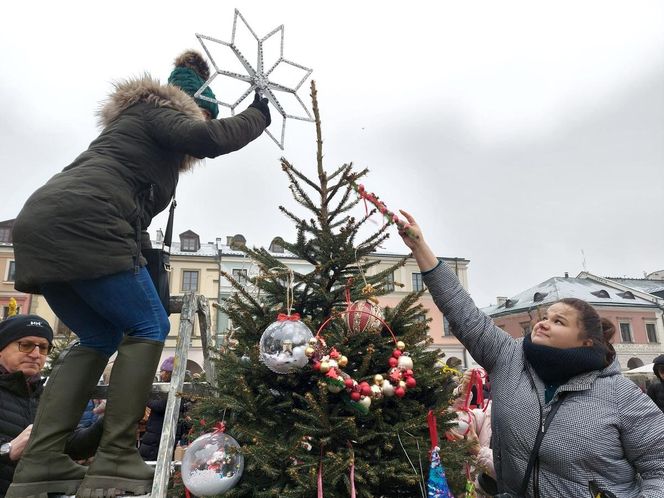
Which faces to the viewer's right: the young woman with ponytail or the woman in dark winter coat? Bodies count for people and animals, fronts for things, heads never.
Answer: the woman in dark winter coat

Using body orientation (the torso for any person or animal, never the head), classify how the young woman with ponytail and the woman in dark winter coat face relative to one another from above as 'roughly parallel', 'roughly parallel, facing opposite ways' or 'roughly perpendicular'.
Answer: roughly parallel, facing opposite ways

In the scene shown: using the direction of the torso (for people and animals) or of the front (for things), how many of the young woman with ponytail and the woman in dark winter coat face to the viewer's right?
1

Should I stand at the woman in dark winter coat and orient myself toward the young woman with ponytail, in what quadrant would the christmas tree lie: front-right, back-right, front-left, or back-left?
front-left

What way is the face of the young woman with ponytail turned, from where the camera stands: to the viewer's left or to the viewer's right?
to the viewer's left

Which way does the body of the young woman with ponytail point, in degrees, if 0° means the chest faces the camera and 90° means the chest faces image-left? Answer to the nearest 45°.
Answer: approximately 45°

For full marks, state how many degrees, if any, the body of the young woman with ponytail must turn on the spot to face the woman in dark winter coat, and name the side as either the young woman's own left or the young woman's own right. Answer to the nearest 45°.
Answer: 0° — they already face them

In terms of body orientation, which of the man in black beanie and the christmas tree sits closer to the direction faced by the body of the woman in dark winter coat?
the christmas tree

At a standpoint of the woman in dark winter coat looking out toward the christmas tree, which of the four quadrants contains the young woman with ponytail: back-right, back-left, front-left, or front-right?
front-right

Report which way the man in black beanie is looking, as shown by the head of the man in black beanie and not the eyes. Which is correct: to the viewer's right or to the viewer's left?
to the viewer's right

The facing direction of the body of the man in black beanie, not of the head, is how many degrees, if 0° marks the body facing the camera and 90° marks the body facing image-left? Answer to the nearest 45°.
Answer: approximately 315°

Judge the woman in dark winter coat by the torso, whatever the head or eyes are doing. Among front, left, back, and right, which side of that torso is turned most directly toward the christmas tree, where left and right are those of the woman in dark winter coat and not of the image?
front
